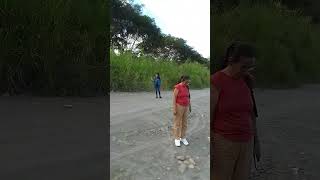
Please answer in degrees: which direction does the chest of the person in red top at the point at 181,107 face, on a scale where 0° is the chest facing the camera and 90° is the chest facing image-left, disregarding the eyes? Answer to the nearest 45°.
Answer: approximately 315°
